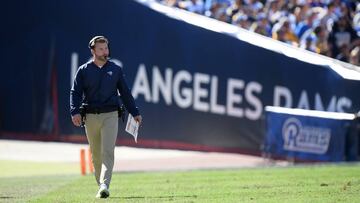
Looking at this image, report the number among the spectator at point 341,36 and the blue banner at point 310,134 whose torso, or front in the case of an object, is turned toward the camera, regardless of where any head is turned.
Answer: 2

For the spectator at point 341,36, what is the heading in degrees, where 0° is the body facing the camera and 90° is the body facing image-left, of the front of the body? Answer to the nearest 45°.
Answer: approximately 0°
